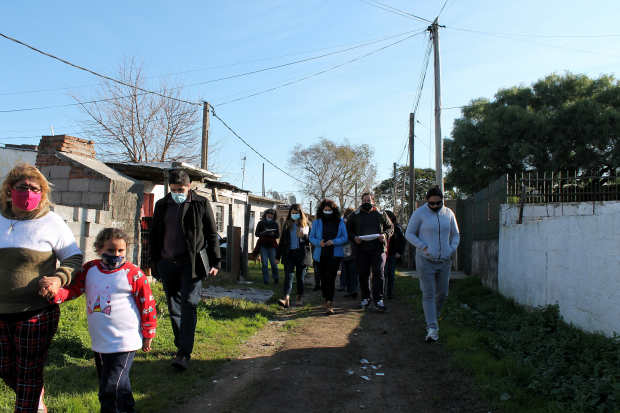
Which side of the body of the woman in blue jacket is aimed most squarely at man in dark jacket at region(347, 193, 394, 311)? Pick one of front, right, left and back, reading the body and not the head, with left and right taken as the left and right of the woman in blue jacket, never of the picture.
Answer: left

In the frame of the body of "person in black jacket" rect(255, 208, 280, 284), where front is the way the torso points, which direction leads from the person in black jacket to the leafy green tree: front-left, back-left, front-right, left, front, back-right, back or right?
back-left

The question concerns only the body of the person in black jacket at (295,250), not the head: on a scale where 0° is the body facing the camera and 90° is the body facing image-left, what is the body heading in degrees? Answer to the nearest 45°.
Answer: approximately 0°

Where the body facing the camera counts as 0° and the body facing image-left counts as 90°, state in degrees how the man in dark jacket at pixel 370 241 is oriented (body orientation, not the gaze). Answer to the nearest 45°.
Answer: approximately 0°

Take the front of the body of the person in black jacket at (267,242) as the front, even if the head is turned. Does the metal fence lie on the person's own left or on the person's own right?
on the person's own left

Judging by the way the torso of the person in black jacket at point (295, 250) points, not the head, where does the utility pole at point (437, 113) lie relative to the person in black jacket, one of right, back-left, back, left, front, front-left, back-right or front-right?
back-left

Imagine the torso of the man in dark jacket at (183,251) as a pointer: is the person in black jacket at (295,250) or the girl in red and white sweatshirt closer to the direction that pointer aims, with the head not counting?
the girl in red and white sweatshirt

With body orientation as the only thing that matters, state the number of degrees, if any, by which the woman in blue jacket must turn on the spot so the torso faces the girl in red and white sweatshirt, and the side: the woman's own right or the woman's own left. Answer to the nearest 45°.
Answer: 0° — they already face them
